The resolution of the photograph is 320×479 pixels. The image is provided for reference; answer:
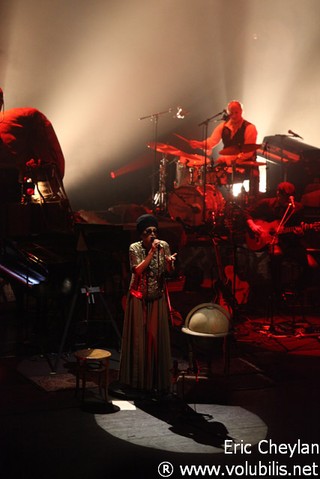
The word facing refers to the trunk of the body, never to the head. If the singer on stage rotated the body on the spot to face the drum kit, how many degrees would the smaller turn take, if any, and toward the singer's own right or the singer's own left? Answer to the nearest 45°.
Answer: approximately 135° to the singer's own left

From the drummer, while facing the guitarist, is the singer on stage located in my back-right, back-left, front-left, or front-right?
front-right

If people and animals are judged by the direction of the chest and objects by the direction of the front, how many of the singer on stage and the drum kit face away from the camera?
0

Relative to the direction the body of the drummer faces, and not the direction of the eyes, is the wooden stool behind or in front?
in front

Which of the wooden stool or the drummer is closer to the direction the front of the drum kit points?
the wooden stool

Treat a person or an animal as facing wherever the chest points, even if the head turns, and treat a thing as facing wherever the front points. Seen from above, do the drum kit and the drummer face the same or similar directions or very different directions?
same or similar directions

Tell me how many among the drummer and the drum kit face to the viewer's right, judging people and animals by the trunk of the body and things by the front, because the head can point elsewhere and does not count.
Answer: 0

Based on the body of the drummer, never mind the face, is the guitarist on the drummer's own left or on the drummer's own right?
on the drummer's own left

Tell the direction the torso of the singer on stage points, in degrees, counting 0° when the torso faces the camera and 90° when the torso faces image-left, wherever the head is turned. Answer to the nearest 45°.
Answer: approximately 315°

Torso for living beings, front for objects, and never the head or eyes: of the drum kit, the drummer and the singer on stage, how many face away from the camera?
0
